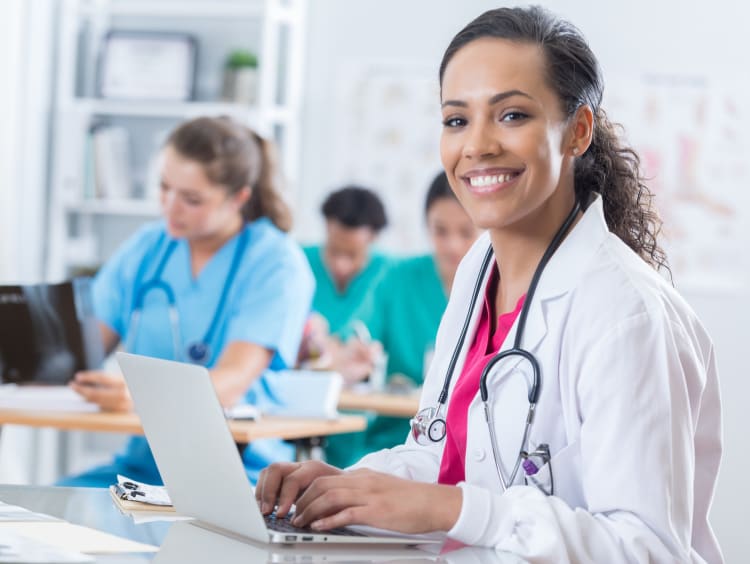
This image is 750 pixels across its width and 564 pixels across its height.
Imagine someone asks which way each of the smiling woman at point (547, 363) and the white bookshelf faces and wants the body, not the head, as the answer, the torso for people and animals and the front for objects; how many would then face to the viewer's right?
0

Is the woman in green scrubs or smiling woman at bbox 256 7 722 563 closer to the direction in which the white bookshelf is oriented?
the smiling woman

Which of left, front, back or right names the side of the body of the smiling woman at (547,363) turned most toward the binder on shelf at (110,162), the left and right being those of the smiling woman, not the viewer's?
right

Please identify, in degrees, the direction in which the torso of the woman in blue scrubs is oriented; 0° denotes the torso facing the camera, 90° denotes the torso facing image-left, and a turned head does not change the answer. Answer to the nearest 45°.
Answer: approximately 45°

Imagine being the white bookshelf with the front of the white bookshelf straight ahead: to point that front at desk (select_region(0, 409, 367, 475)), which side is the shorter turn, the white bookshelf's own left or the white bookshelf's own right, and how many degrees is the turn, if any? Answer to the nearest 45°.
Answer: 0° — it already faces it

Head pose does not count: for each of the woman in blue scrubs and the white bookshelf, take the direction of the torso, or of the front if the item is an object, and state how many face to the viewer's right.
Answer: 0

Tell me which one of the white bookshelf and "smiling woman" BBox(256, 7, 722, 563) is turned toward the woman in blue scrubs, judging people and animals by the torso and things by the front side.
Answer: the white bookshelf

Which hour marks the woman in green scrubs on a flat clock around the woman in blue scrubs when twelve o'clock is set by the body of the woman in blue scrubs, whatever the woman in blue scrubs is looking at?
The woman in green scrubs is roughly at 6 o'clock from the woman in blue scrubs.

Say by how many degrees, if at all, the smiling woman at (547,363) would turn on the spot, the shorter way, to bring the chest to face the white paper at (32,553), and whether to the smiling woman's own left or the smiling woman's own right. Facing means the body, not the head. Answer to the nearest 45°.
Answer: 0° — they already face it

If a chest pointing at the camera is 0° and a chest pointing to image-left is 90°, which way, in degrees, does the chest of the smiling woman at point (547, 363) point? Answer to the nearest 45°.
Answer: approximately 45°

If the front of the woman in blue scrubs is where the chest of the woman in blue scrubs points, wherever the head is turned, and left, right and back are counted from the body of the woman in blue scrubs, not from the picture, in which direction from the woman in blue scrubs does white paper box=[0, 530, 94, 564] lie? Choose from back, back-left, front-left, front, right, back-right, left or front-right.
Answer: front-left

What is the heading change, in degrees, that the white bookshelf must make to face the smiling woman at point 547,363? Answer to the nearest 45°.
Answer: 0° — it already faces them

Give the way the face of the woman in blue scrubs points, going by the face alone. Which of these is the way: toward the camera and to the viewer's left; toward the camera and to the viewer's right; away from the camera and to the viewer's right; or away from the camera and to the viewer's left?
toward the camera and to the viewer's left

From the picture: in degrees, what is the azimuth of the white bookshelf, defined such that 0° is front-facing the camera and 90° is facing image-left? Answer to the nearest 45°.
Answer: approximately 0°
